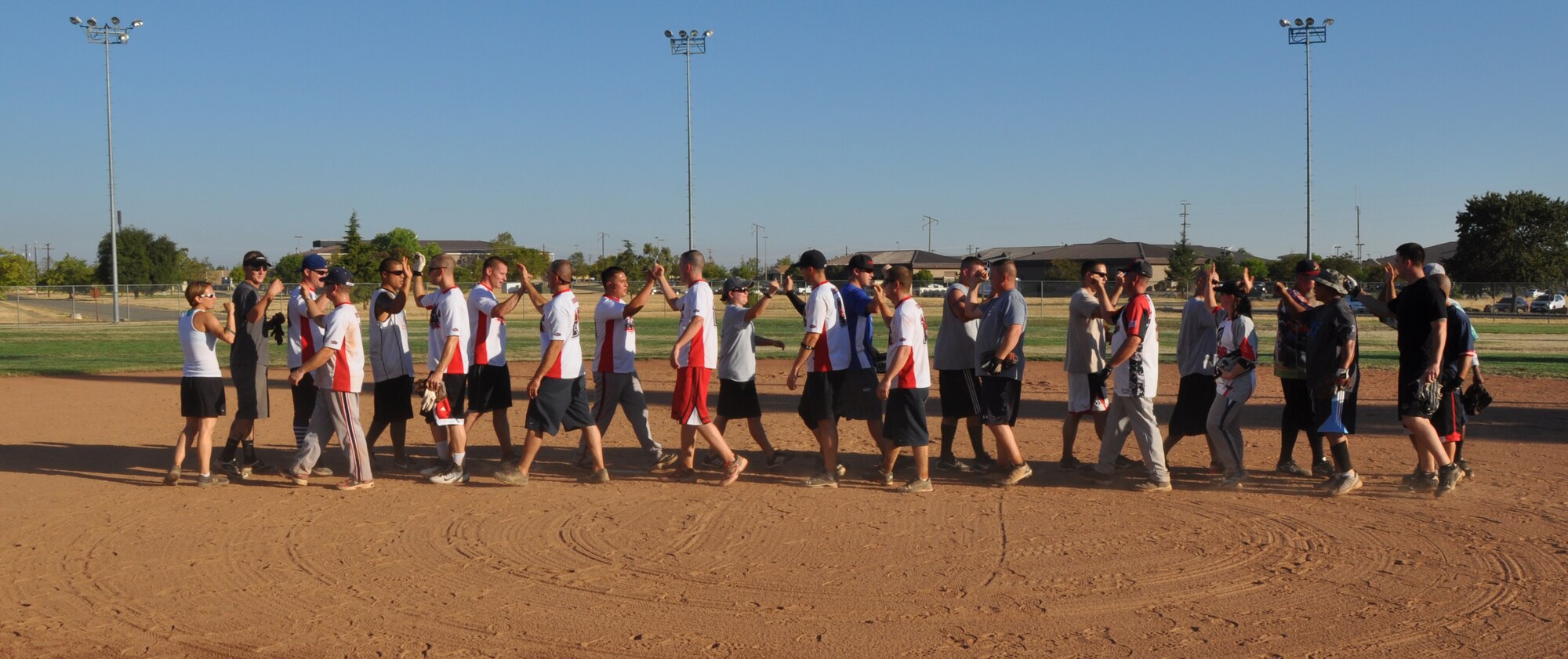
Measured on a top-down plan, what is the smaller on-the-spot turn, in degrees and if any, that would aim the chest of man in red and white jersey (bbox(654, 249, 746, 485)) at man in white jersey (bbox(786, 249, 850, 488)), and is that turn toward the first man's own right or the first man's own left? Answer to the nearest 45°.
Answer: approximately 180°

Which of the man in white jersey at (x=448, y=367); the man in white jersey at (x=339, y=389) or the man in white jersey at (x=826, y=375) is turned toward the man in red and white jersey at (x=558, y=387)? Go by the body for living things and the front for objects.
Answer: the man in white jersey at (x=826, y=375)

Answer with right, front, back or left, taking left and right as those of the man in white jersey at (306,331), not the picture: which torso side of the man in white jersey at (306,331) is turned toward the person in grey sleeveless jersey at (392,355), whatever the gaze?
front

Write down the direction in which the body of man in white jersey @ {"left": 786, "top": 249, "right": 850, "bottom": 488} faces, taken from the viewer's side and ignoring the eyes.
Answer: to the viewer's left

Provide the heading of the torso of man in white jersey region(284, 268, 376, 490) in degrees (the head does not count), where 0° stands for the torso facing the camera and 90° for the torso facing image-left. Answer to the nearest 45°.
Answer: approximately 90°

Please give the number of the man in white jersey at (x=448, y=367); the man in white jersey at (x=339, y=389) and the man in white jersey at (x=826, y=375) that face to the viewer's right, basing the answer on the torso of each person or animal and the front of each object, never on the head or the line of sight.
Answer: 0

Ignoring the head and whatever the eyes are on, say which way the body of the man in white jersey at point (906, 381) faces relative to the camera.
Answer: to the viewer's left

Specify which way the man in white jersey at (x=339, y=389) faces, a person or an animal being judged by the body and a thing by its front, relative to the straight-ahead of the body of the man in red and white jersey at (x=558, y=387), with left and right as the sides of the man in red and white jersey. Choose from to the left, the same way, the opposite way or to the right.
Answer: the same way

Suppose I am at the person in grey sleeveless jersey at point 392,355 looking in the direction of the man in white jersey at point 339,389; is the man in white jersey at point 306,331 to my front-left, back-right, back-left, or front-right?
front-right

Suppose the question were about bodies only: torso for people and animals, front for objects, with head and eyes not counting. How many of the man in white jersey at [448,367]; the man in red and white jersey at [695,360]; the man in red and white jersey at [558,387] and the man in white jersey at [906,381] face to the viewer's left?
4

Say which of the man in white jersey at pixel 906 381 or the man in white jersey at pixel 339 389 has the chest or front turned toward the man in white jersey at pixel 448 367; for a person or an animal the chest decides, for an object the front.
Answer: the man in white jersey at pixel 906 381

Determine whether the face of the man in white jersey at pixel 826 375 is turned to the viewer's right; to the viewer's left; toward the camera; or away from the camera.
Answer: to the viewer's left

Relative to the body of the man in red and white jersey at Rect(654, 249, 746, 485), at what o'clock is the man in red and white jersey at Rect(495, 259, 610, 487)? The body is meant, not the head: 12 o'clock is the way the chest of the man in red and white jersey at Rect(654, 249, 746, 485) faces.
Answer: the man in red and white jersey at Rect(495, 259, 610, 487) is roughly at 12 o'clock from the man in red and white jersey at Rect(654, 249, 746, 485).

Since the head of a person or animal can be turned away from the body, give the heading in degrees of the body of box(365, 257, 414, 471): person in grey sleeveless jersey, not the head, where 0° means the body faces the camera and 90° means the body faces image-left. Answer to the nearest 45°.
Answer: approximately 270°

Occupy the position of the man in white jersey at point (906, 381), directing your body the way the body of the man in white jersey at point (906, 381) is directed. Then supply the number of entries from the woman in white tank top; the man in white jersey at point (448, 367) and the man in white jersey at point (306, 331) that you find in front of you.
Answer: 3

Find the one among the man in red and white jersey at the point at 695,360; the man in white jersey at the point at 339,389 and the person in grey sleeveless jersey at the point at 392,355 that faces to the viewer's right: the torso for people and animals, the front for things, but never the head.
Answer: the person in grey sleeveless jersey at the point at 392,355

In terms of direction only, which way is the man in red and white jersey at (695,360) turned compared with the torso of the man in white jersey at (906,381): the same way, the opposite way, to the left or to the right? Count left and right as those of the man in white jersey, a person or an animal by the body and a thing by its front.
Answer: the same way

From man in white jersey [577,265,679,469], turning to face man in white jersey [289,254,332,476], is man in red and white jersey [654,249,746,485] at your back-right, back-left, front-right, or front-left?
back-left

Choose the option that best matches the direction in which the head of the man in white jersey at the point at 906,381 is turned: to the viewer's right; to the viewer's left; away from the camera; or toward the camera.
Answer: to the viewer's left

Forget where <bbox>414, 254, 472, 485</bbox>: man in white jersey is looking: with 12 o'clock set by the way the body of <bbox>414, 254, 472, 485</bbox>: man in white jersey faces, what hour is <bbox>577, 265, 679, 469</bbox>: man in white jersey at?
<bbox>577, 265, 679, 469</bbox>: man in white jersey is roughly at 6 o'clock from <bbox>414, 254, 472, 485</bbox>: man in white jersey.

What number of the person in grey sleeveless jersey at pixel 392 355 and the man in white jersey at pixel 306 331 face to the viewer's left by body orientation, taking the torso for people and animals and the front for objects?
0
